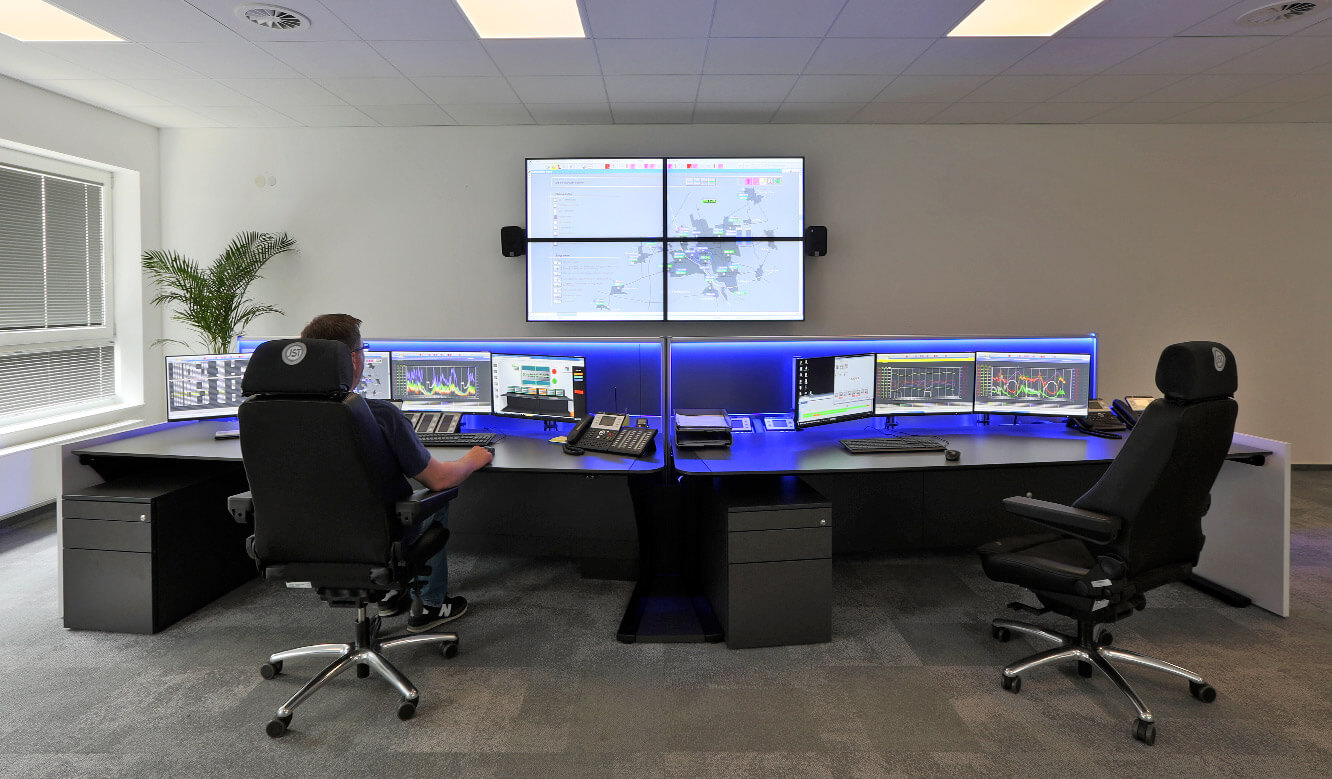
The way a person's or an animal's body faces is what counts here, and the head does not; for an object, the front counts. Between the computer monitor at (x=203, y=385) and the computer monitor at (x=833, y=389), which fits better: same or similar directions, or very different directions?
same or similar directions

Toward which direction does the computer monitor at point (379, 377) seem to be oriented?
toward the camera

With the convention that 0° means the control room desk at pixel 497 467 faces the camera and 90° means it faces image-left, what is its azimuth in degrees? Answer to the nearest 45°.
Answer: approximately 0°

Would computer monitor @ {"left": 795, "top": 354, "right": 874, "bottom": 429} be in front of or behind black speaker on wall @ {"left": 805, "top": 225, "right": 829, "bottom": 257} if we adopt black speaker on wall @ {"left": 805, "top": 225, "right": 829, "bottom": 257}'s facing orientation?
in front

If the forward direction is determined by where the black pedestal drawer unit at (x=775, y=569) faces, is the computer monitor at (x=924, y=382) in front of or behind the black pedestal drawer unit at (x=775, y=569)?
behind

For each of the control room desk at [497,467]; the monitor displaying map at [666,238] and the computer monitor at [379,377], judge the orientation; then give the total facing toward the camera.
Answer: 3

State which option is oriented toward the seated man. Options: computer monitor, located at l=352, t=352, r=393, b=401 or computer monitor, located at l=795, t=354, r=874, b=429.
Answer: computer monitor, located at l=352, t=352, r=393, b=401

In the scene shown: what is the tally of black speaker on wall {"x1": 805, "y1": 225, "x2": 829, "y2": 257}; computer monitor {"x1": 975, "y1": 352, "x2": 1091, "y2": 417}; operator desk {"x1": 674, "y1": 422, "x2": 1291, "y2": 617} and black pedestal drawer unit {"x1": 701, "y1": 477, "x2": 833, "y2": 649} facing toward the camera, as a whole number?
4

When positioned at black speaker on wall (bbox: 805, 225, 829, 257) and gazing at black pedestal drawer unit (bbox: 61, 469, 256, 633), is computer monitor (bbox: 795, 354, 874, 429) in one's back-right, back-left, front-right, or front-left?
front-left

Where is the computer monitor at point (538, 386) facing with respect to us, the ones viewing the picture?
facing the viewer

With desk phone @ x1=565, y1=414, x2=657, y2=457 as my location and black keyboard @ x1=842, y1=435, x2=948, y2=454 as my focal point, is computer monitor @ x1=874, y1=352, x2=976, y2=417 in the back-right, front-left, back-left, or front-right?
front-left

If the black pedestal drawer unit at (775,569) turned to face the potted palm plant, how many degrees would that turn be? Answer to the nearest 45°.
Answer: approximately 135° to its right

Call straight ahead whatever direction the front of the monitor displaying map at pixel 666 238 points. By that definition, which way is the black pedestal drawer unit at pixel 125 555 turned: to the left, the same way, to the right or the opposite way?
the same way

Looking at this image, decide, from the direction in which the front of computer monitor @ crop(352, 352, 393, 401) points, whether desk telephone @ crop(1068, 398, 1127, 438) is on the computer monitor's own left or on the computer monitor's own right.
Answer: on the computer monitor's own left

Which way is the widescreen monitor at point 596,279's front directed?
toward the camera

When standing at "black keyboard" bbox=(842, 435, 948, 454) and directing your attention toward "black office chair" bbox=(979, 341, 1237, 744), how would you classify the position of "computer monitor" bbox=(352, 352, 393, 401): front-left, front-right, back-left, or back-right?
back-right

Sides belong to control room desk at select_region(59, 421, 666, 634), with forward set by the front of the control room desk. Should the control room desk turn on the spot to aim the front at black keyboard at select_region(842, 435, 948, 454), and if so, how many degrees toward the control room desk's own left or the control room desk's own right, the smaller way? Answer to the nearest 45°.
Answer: approximately 45° to the control room desk's own left

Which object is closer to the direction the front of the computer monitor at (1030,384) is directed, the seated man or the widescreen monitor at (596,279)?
the seated man

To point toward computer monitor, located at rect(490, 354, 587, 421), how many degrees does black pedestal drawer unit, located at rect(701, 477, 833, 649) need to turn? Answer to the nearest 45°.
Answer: approximately 135° to its right

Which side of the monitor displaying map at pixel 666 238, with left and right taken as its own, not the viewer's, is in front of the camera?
front
